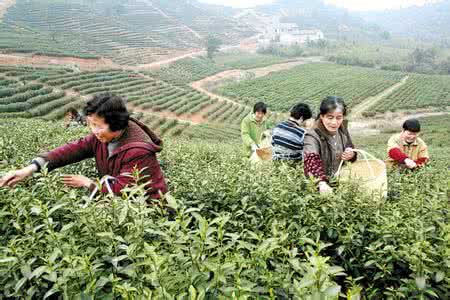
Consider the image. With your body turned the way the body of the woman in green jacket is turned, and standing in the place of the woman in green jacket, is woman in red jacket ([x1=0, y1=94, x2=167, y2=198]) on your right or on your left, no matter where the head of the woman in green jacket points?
on your right

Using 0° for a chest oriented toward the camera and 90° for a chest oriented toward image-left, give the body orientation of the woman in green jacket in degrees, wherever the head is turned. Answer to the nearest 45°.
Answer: approximately 315°
